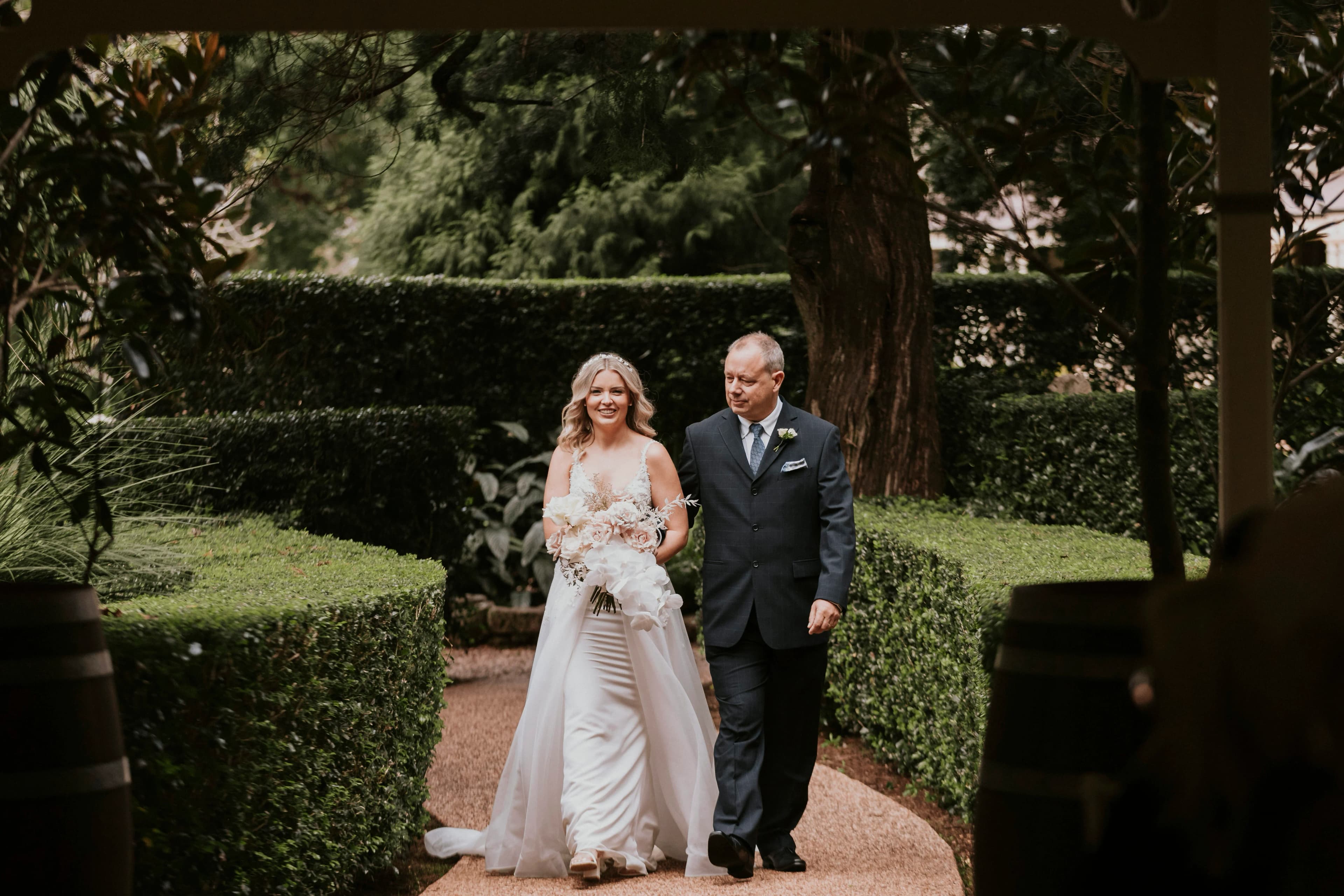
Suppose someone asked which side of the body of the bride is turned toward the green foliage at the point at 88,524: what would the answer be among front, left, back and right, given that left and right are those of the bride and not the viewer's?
right

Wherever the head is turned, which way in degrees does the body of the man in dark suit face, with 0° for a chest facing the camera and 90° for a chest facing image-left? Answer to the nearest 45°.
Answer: approximately 0°

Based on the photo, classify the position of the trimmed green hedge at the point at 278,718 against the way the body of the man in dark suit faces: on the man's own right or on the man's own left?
on the man's own right

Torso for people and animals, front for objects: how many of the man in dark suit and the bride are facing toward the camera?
2

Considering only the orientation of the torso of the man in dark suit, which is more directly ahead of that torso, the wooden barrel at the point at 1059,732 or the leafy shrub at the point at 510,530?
the wooden barrel

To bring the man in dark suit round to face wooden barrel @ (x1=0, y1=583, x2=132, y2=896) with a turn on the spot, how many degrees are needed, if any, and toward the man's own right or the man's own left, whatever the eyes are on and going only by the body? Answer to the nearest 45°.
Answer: approximately 45° to the man's own right

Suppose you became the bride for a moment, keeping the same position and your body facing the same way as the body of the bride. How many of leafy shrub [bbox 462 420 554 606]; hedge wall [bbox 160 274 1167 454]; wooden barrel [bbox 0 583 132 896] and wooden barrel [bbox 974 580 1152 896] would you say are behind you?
2

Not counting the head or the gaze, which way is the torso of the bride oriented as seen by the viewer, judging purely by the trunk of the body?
toward the camera

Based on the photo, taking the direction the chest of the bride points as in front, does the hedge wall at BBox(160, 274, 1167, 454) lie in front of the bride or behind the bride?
behind

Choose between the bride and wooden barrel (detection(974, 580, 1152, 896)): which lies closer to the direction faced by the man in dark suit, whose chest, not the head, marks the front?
the wooden barrel

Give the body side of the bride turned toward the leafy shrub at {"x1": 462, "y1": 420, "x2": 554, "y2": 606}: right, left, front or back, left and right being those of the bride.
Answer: back

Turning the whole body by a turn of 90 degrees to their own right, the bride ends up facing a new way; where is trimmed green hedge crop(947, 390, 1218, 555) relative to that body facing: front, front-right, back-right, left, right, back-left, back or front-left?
back-right

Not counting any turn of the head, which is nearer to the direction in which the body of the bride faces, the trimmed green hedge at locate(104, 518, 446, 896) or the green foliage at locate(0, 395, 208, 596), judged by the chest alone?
the trimmed green hedge

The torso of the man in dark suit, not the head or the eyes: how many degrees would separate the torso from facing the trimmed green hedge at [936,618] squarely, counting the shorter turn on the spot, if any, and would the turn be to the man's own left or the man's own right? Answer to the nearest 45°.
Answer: approximately 135° to the man's own left

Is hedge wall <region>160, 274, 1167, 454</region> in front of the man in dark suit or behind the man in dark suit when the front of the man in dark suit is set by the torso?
behind
